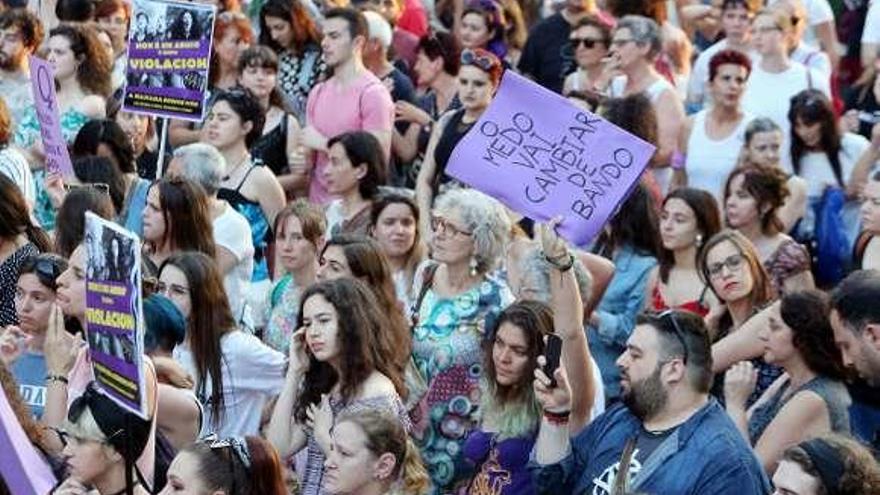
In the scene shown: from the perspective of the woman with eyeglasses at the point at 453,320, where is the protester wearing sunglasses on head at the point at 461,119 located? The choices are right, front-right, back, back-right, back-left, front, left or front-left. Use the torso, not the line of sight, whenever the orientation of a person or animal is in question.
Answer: back-right

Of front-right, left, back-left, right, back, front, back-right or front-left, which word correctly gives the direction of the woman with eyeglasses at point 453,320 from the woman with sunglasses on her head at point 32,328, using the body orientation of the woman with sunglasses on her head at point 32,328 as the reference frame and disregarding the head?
back-left

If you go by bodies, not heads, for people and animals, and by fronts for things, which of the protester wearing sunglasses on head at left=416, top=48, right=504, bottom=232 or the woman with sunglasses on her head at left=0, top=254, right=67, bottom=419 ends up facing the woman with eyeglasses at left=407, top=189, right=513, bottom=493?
the protester wearing sunglasses on head

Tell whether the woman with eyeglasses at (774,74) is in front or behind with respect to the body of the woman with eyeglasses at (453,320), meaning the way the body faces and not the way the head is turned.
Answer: behind

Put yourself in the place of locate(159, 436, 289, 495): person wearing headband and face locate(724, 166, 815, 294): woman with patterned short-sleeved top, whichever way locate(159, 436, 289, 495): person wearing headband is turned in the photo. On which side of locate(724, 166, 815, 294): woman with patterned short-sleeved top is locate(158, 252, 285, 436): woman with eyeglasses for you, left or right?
left

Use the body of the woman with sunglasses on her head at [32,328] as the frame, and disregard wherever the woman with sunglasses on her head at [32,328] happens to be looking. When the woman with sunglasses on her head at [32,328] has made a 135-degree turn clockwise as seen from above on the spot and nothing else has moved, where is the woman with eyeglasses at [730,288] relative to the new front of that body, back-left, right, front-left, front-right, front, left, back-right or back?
right
